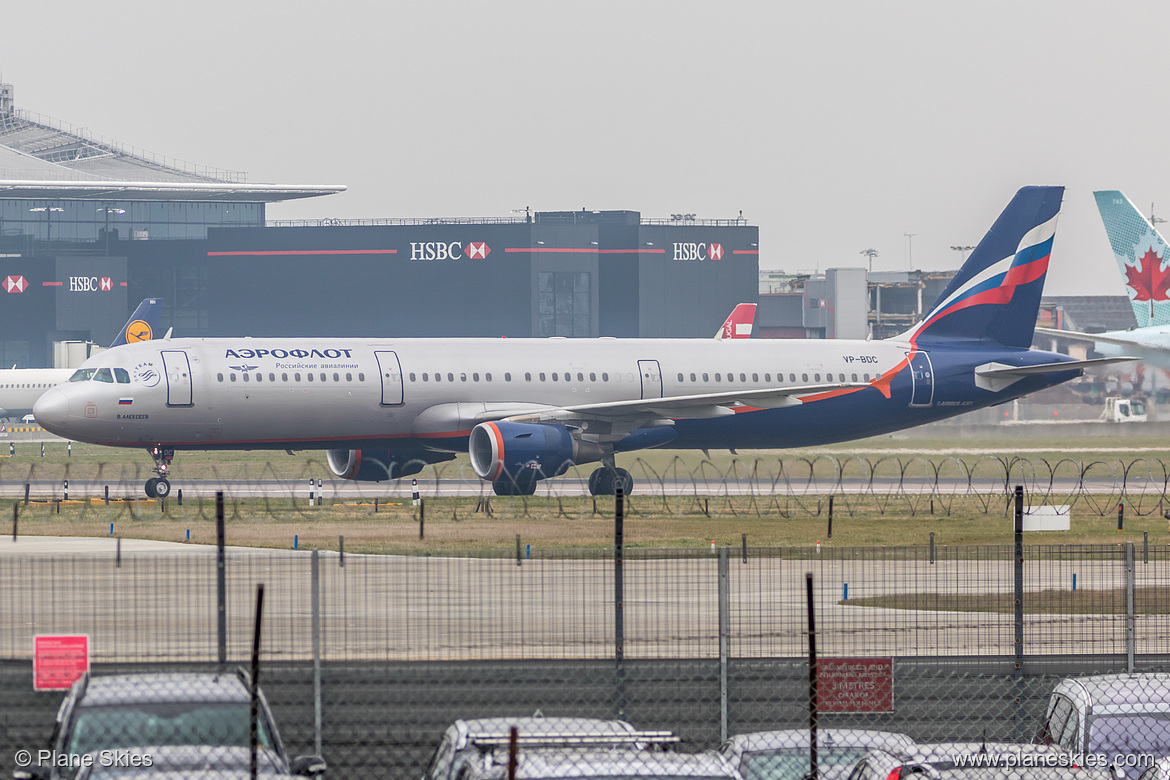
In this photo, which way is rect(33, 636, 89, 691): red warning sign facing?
toward the camera

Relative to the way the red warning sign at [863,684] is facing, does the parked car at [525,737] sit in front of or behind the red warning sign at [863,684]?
in front

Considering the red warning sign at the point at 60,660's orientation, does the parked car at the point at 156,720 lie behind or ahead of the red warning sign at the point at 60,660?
ahead

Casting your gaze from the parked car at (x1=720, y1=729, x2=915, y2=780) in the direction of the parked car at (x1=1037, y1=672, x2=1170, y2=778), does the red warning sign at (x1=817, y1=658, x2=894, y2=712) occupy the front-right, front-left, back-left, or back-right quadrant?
front-left

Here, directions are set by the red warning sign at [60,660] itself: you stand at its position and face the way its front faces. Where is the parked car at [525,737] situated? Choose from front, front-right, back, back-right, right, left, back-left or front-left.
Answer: front-left

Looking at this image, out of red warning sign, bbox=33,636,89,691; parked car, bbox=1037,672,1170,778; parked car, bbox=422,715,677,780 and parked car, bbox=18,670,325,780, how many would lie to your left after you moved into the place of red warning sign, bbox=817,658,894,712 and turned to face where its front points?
1
